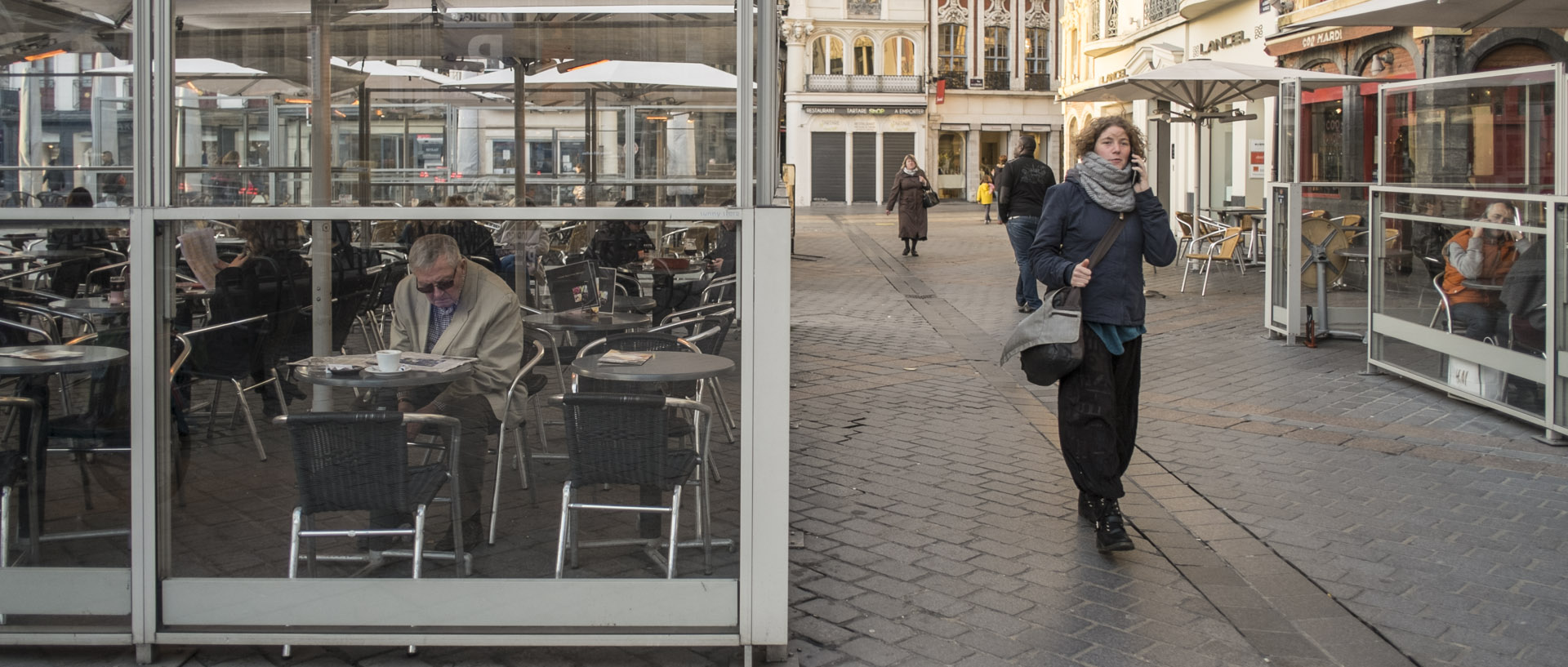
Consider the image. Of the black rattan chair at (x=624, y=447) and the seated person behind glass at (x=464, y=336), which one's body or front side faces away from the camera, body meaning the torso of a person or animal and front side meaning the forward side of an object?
the black rattan chair

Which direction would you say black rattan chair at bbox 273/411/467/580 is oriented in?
away from the camera

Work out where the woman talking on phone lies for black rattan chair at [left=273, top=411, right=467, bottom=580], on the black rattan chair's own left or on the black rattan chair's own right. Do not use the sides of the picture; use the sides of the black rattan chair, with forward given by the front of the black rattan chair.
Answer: on the black rattan chair's own right

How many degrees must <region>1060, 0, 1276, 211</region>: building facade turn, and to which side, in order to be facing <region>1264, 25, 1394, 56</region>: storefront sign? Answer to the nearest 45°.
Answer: approximately 45° to its left

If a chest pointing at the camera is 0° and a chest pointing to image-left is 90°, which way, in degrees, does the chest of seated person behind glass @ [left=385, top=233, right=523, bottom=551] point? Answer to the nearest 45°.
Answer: approximately 45°

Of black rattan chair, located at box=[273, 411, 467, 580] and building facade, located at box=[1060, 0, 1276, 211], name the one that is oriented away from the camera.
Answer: the black rattan chair
